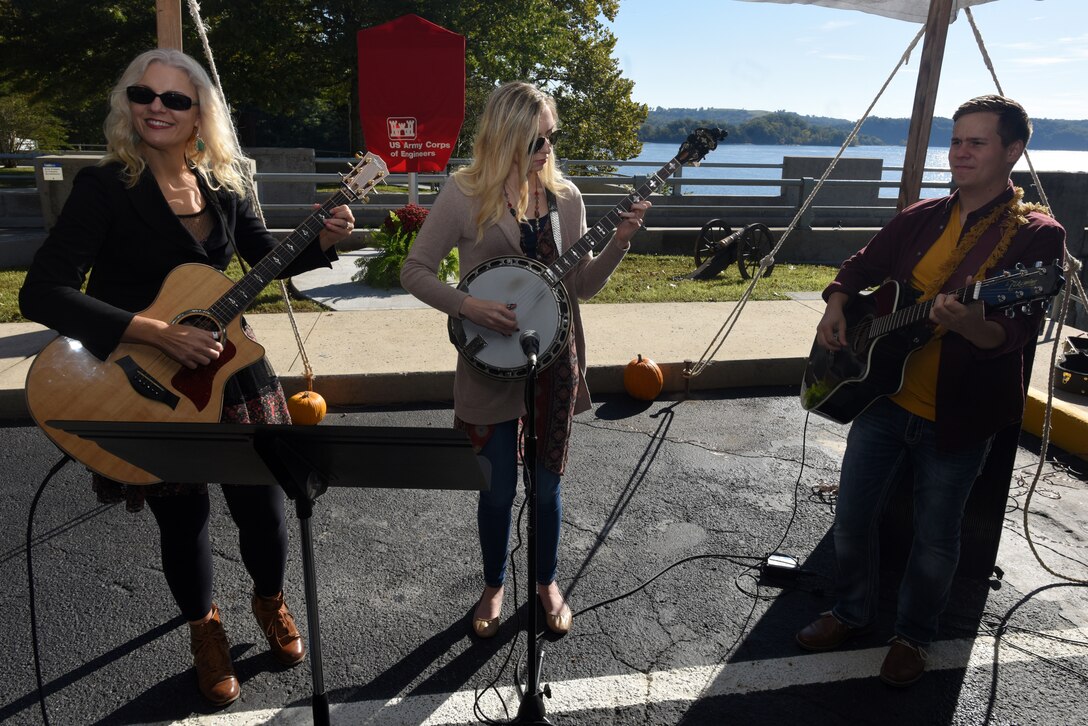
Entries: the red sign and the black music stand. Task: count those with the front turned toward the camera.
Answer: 1

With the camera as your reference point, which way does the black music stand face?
facing away from the viewer

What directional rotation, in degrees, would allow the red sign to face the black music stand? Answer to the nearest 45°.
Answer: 0° — it already faces it

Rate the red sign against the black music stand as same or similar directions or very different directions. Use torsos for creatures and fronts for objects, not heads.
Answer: very different directions

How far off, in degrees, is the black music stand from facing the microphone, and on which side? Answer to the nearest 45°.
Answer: approximately 45° to its right

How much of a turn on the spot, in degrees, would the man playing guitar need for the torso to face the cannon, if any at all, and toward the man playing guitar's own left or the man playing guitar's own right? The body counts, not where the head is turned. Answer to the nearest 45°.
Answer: approximately 135° to the man playing guitar's own right

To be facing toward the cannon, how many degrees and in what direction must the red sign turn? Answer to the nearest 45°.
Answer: approximately 90° to its left

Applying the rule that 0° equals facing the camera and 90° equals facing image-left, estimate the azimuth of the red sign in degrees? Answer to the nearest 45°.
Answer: approximately 0°
